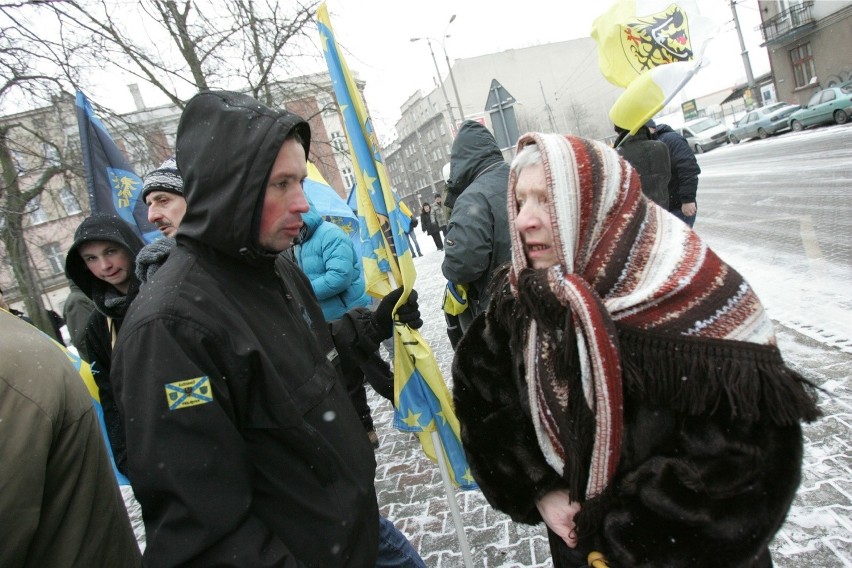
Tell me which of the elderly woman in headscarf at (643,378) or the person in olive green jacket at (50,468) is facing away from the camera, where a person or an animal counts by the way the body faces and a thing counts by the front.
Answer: the person in olive green jacket

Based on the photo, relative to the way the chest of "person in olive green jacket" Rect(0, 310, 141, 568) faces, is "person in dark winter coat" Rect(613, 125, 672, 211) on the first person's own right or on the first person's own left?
on the first person's own right

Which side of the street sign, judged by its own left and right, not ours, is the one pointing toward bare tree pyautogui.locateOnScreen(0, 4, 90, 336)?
left

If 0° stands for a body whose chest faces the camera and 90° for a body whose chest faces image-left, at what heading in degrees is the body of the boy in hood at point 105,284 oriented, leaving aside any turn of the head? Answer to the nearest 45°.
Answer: approximately 0°

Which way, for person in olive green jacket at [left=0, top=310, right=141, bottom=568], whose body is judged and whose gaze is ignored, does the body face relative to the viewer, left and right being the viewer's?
facing away from the viewer

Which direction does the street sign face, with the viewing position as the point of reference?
facing away from the viewer

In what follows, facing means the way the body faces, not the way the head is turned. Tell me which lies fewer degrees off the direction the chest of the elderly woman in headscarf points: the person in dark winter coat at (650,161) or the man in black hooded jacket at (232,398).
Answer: the man in black hooded jacket

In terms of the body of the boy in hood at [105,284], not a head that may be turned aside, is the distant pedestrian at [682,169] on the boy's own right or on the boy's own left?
on the boy's own left

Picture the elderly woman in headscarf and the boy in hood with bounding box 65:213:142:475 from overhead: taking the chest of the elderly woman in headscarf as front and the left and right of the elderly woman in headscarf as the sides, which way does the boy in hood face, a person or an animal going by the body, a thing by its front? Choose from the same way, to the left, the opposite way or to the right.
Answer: to the left

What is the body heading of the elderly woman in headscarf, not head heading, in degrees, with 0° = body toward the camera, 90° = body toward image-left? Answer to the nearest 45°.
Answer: approximately 45°

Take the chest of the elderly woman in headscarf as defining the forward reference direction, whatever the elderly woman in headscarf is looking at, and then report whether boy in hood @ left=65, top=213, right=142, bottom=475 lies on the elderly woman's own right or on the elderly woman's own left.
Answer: on the elderly woman's own right

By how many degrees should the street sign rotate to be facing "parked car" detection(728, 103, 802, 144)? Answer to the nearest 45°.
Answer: approximately 45° to its right

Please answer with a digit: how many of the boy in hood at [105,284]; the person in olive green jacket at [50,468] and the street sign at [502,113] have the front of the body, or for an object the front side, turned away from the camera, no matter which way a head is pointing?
2
